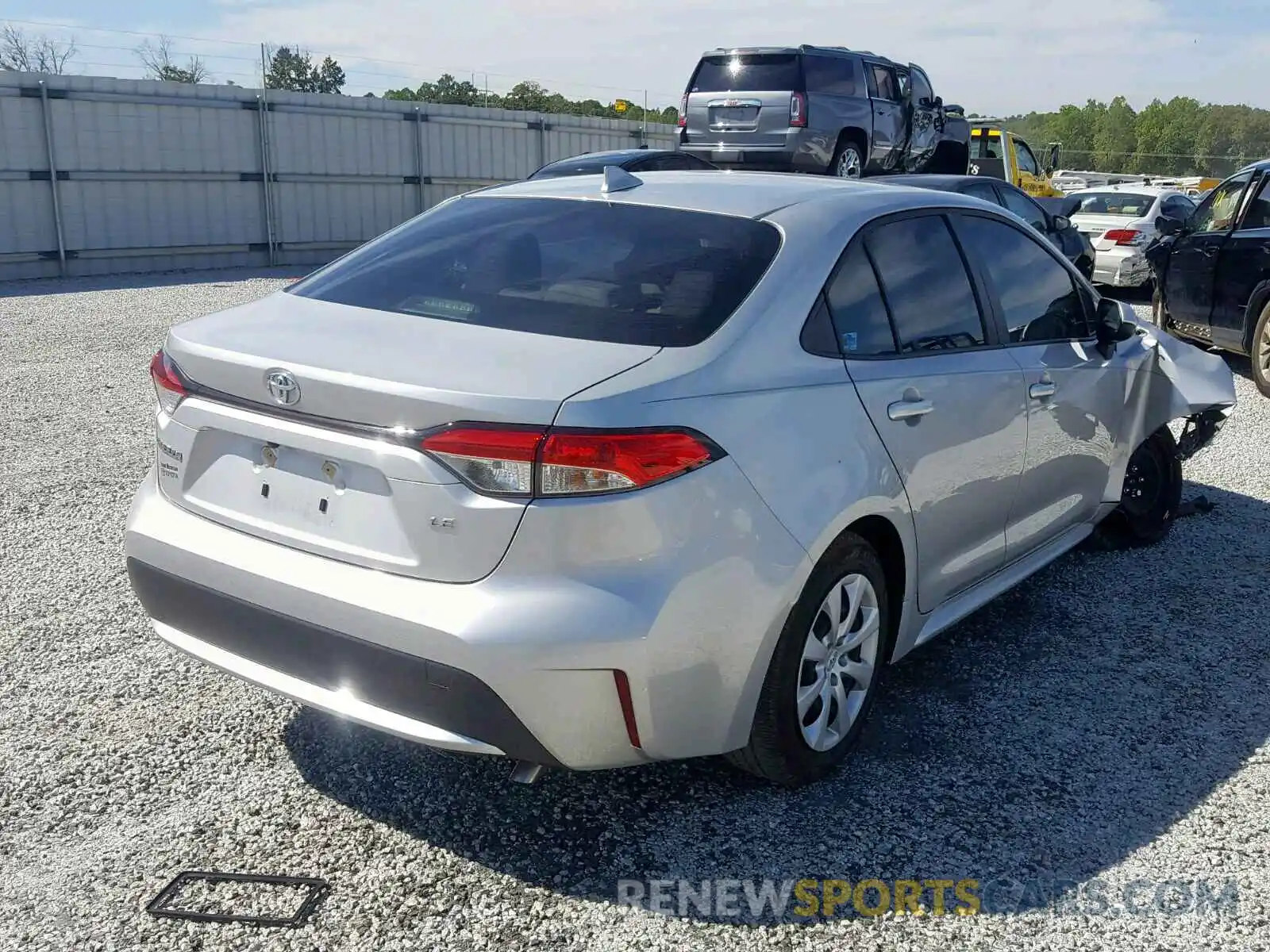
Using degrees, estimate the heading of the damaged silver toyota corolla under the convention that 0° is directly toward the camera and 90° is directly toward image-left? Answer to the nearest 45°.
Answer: approximately 225°

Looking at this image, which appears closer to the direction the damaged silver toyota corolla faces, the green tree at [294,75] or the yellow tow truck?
the yellow tow truck

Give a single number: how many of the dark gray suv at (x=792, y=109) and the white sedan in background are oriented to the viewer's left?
0

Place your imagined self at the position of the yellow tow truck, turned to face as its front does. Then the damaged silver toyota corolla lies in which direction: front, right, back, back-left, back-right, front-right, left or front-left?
back-right

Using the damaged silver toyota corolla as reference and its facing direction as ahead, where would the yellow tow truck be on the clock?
The yellow tow truck is roughly at 11 o'clock from the damaged silver toyota corolla.

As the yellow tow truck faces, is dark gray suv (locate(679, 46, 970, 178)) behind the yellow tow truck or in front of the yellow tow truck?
behind

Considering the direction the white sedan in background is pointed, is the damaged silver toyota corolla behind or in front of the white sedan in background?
behind

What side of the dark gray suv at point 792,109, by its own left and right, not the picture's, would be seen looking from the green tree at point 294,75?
left

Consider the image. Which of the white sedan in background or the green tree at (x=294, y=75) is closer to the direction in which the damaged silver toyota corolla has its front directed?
the white sedan in background

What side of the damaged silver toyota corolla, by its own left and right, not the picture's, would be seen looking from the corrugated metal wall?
left

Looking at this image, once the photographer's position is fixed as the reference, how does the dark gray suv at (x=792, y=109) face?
facing away from the viewer and to the right of the viewer

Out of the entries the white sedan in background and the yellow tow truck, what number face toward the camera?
0
